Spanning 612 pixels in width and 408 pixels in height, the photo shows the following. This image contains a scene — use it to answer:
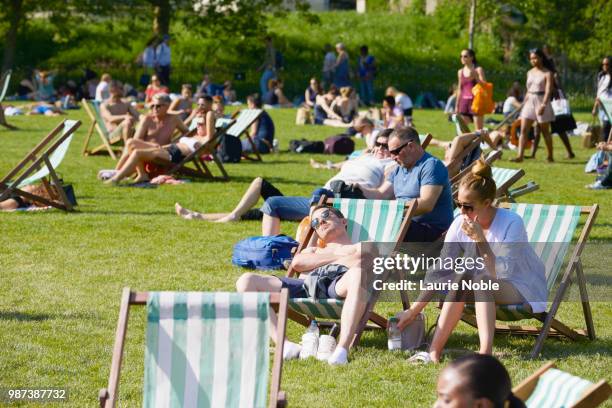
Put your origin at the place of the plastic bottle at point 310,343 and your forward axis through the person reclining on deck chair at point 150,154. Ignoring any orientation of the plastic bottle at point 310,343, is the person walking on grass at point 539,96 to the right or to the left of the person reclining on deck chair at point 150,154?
right

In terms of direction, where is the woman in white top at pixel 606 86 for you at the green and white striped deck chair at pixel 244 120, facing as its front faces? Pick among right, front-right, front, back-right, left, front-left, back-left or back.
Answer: back-left

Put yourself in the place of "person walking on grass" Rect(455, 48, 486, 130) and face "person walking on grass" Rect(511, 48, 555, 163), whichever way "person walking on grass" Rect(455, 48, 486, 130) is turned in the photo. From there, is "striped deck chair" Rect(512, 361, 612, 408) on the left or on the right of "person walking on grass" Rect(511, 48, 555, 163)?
right

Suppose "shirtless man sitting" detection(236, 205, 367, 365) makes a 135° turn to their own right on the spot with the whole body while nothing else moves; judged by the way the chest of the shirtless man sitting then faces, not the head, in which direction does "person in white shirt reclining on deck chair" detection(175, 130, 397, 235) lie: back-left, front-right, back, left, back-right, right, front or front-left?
front

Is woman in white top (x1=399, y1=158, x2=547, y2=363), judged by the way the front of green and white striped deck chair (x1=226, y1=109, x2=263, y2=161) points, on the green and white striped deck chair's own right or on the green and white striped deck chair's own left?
on the green and white striped deck chair's own left

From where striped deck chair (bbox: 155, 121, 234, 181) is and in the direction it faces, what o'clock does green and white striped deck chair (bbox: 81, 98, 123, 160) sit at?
The green and white striped deck chair is roughly at 2 o'clock from the striped deck chair.

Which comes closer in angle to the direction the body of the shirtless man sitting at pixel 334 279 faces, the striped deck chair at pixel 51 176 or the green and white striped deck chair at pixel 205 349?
the green and white striped deck chair

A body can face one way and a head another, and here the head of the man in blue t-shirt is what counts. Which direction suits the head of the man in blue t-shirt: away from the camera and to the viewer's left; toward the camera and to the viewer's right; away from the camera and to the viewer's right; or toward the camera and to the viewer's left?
toward the camera and to the viewer's left

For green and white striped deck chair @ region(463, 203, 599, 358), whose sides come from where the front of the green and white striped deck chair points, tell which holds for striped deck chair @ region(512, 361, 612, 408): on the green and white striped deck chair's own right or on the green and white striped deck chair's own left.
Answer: on the green and white striped deck chair's own left

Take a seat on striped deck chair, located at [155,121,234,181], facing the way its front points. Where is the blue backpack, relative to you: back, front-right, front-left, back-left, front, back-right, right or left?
left

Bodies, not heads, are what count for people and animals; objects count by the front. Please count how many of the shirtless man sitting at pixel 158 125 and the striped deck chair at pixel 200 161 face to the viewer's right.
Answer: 0

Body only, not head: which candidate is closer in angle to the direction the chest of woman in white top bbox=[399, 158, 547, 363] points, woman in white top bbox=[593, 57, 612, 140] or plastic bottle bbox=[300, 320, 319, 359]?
the plastic bottle
